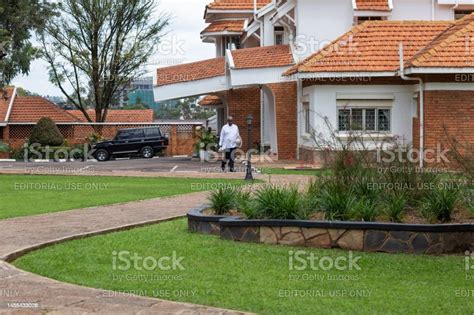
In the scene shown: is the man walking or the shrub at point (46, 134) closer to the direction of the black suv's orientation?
the shrub

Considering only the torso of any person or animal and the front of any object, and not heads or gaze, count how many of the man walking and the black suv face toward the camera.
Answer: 1

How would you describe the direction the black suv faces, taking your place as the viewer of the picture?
facing to the left of the viewer

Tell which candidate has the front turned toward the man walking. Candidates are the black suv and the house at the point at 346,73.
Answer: the house

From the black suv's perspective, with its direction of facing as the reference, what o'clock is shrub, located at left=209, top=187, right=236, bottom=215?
The shrub is roughly at 9 o'clock from the black suv.

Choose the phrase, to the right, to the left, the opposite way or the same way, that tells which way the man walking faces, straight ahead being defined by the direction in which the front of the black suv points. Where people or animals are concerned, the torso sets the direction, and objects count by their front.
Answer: to the left

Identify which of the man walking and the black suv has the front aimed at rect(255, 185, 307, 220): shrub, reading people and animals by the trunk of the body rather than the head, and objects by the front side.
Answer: the man walking

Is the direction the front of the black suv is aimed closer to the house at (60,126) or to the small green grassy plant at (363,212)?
the house

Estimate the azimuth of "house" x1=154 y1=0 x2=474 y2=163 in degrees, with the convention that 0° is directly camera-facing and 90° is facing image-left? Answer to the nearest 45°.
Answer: approximately 45°

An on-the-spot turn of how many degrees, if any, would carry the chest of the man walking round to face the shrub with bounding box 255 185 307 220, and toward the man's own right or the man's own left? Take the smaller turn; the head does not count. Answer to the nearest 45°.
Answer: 0° — they already face it

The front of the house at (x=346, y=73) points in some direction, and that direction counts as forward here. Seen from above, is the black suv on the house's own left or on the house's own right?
on the house's own right
